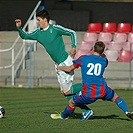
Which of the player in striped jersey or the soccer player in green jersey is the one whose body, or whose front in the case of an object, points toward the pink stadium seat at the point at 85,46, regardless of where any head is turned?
the player in striped jersey

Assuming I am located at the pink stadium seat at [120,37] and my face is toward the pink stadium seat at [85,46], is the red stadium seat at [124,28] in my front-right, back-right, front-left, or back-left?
back-right

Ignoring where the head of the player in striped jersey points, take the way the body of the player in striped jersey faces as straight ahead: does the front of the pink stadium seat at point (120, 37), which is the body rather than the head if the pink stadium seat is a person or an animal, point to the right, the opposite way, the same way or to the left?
the opposite way

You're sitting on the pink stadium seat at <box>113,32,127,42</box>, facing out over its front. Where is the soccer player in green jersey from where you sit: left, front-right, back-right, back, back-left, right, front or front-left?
front

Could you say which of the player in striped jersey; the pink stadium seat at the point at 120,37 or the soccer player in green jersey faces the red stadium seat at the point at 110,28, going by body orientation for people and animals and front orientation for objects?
the player in striped jersey

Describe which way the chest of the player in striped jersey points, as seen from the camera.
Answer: away from the camera

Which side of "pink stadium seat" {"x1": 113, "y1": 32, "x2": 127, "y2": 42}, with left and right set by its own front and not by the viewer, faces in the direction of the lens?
front

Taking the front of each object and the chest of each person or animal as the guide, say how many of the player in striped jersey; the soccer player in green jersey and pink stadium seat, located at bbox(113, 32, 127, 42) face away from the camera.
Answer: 1

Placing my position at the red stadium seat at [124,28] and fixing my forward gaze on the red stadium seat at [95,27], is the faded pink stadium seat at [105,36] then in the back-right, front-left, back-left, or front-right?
front-left

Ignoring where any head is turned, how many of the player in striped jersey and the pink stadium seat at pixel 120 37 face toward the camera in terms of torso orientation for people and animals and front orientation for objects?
1

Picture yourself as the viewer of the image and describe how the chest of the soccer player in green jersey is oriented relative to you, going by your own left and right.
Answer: facing the viewer and to the left of the viewer

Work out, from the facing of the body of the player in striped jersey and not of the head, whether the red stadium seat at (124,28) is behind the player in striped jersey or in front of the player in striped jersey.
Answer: in front

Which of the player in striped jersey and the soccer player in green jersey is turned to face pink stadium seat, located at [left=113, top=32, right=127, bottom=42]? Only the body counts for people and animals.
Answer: the player in striped jersey
